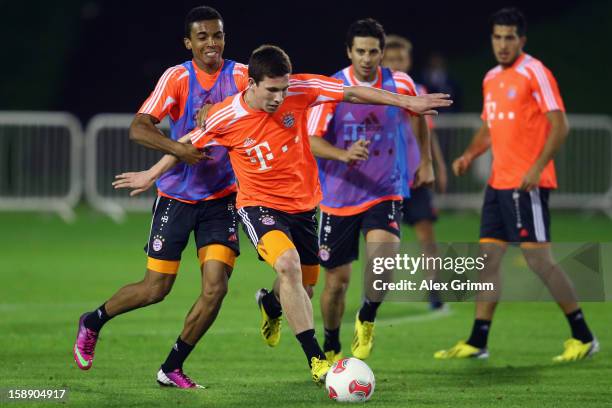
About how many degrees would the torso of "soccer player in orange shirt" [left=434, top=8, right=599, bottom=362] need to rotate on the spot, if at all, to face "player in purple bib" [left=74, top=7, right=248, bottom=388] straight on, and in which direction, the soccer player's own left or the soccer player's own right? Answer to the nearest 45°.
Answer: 0° — they already face them

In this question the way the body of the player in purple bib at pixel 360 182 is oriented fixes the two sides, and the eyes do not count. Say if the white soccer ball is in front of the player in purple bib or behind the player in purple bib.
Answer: in front

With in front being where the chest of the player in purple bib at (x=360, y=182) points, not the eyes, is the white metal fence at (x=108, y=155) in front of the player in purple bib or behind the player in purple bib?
behind

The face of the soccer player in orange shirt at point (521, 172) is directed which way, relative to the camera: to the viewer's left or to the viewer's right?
to the viewer's left

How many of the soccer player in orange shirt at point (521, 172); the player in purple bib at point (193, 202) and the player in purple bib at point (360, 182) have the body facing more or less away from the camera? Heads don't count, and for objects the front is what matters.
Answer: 0

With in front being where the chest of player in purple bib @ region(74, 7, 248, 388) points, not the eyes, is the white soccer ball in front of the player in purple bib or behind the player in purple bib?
in front

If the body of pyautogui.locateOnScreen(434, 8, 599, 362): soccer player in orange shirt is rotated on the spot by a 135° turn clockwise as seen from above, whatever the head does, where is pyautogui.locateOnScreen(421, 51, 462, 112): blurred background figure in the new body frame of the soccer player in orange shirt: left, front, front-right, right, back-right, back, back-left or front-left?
front

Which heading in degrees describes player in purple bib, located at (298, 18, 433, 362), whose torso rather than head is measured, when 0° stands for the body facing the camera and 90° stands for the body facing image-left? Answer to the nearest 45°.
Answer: approximately 0°

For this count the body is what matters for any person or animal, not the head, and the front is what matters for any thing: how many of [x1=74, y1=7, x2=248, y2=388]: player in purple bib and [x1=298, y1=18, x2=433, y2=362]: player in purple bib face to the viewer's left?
0

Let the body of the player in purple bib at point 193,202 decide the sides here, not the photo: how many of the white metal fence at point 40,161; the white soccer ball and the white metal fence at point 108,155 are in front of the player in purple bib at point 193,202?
1

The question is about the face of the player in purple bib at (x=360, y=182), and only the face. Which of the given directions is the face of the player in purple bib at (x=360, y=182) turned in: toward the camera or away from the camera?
toward the camera

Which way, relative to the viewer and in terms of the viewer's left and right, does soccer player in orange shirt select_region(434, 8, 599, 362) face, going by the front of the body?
facing the viewer and to the left of the viewer

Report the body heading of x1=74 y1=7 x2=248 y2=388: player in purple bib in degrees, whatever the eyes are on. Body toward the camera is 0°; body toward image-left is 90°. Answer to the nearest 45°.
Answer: approximately 315°
